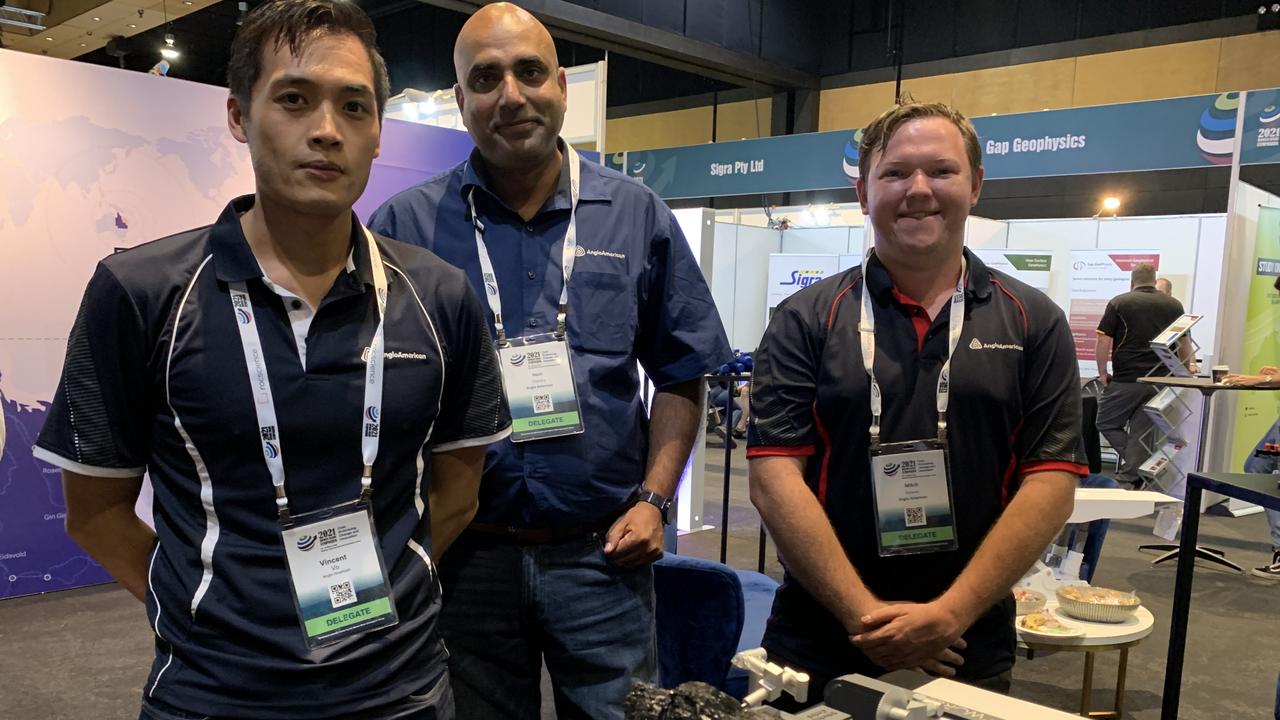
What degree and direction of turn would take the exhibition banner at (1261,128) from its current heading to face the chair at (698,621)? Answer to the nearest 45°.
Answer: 0° — it already faces it

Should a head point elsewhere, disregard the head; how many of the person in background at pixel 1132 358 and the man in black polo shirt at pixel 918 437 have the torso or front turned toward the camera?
1

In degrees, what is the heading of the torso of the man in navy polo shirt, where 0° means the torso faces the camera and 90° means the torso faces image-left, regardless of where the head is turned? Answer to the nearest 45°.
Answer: approximately 0°

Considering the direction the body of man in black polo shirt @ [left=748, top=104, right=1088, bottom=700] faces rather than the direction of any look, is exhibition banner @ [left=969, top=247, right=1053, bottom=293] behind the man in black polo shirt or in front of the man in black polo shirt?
behind
